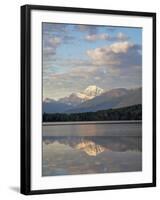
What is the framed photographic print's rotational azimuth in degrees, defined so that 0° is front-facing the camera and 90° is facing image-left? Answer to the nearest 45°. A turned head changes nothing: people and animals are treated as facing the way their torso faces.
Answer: approximately 315°
